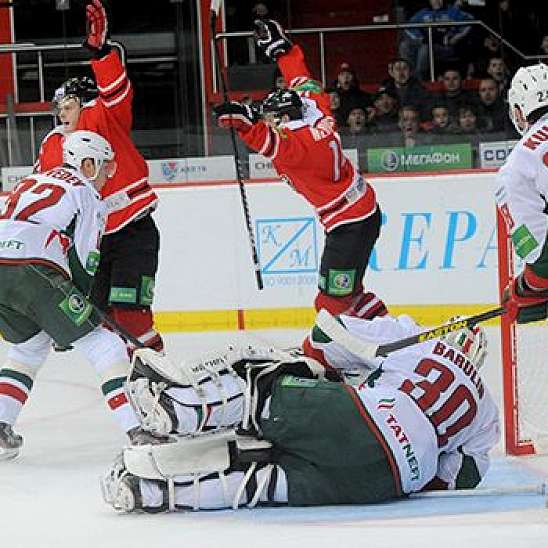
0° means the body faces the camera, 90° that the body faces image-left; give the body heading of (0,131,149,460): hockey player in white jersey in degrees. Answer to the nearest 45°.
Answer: approximately 225°

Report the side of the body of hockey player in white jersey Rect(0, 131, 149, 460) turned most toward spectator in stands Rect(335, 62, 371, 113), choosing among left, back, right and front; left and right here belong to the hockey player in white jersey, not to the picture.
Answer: front

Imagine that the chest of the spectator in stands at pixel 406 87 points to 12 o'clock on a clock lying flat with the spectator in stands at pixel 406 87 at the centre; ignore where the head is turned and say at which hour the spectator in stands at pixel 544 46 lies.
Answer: the spectator in stands at pixel 544 46 is roughly at 8 o'clock from the spectator in stands at pixel 406 87.

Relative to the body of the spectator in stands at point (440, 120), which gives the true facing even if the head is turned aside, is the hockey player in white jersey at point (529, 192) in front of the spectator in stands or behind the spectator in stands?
in front

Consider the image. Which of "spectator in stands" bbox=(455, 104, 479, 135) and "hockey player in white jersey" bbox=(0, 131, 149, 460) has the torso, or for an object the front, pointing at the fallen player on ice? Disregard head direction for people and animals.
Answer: the spectator in stands

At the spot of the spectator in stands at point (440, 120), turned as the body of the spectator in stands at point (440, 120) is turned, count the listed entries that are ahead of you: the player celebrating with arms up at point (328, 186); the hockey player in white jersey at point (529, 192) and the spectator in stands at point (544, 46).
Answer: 2

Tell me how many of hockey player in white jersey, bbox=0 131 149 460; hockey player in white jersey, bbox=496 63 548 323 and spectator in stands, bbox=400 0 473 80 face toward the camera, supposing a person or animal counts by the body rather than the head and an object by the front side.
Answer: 1

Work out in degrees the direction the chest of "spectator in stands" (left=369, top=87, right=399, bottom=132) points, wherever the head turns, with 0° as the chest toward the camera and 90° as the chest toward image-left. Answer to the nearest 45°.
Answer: approximately 0°

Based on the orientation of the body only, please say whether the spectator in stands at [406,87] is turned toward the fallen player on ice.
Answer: yes

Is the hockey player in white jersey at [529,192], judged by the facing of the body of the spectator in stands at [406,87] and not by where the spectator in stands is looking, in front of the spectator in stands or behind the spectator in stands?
in front
